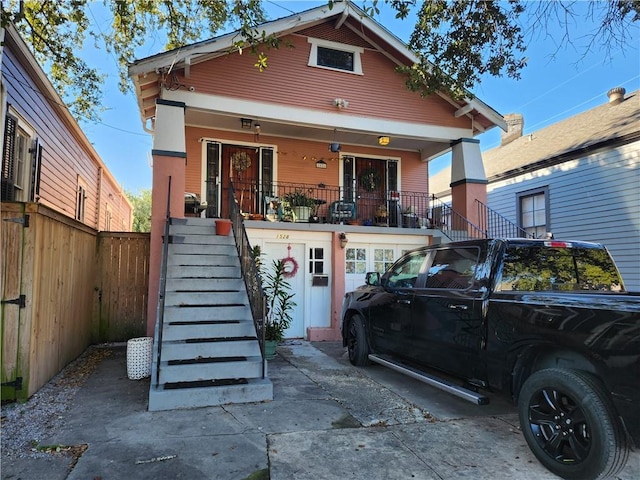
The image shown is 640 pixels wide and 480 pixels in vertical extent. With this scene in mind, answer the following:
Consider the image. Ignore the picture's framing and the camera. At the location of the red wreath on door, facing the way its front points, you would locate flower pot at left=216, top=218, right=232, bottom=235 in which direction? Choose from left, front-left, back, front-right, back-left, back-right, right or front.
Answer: front-right

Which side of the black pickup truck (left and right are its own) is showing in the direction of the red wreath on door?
front

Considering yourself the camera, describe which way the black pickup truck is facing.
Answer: facing away from the viewer and to the left of the viewer

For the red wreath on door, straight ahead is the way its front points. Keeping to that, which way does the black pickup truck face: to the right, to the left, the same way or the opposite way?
the opposite way

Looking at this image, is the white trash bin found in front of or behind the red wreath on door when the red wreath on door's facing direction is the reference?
in front

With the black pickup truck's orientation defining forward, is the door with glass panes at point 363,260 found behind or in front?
in front

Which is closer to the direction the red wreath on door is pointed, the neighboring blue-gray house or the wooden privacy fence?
the wooden privacy fence

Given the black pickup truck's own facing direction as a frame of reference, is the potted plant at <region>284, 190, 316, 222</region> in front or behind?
in front

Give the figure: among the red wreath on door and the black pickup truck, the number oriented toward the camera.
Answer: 1

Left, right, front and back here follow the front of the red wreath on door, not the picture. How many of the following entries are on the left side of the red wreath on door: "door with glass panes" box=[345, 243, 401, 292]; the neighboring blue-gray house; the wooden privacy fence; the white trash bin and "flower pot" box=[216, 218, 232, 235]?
2
